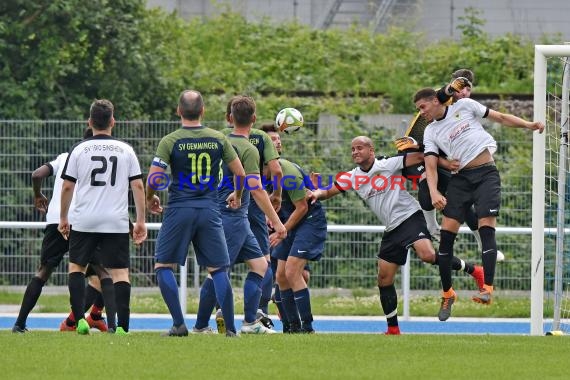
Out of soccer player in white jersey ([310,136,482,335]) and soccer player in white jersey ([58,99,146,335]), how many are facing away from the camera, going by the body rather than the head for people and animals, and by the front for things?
1

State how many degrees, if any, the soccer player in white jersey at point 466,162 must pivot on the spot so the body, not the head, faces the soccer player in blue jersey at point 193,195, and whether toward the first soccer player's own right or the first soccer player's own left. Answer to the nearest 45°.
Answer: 0° — they already face them

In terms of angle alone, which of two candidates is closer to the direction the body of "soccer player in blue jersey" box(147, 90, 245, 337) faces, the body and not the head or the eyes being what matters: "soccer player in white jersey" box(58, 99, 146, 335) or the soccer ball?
the soccer ball

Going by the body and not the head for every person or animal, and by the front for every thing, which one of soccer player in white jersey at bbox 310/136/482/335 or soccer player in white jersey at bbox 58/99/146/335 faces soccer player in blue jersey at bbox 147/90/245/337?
soccer player in white jersey at bbox 310/136/482/335

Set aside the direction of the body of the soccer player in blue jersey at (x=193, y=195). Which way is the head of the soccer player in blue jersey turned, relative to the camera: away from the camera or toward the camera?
away from the camera

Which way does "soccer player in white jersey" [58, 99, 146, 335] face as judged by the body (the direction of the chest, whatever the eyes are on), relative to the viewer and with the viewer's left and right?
facing away from the viewer

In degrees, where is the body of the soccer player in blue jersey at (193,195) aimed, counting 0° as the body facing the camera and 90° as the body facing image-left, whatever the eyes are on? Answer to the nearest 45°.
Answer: approximately 180°

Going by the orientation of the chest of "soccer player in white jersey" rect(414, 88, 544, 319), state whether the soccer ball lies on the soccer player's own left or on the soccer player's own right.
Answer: on the soccer player's own right

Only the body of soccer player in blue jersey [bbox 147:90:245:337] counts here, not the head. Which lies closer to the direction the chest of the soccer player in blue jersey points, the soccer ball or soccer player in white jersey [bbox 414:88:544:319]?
the soccer ball

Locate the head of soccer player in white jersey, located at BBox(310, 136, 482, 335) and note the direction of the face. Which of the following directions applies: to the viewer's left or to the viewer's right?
to the viewer's left

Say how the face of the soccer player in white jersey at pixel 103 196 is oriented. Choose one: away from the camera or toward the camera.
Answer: away from the camera
